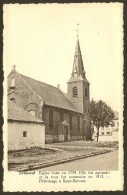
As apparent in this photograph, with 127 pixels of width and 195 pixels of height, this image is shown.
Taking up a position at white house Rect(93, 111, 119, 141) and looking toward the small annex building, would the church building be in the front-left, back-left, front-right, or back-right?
front-right
